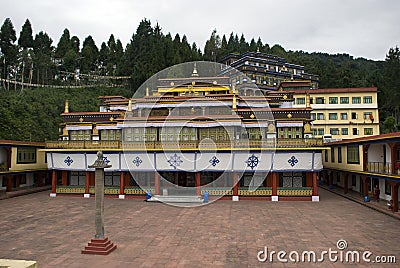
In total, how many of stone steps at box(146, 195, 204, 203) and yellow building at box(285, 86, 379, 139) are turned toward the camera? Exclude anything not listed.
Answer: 2

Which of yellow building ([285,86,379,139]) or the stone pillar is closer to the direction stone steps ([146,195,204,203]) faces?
the stone pillar

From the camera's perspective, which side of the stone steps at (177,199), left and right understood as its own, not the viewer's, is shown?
front

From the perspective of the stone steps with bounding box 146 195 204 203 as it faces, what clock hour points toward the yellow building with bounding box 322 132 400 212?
The yellow building is roughly at 9 o'clock from the stone steps.

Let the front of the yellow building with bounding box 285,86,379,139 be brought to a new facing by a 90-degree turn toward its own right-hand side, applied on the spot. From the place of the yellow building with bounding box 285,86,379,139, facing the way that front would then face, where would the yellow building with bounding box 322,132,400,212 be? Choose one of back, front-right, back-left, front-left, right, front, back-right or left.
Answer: left

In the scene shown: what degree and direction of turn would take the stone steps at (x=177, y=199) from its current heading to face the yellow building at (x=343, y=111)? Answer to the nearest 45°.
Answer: approximately 135° to its left

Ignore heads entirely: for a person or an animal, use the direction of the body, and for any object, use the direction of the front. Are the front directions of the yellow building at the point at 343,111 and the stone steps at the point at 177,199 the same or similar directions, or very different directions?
same or similar directions

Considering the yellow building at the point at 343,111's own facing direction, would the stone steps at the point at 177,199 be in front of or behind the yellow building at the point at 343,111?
in front

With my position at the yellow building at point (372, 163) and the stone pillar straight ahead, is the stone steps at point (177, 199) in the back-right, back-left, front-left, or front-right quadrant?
front-right

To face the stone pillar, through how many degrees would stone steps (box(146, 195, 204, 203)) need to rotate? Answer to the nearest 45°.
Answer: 0° — it already faces it

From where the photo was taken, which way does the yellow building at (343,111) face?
toward the camera

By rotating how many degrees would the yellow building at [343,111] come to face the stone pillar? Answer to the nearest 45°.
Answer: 0° — it already faces it

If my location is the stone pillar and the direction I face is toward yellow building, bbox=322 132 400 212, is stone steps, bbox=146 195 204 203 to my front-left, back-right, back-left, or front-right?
front-left
